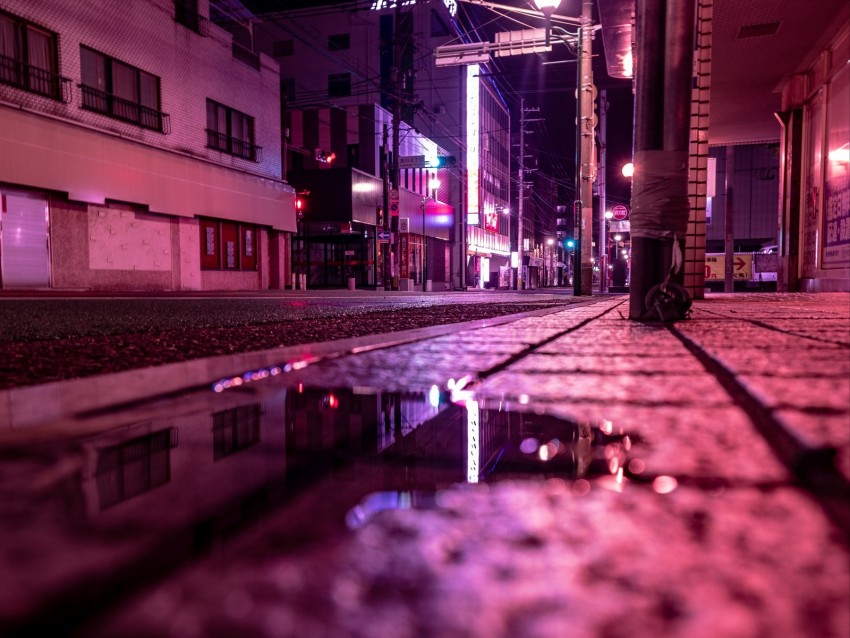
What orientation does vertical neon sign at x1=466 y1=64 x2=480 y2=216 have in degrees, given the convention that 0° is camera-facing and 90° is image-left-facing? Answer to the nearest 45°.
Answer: approximately 0°

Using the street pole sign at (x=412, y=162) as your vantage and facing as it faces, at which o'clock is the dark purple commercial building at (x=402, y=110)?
The dark purple commercial building is roughly at 6 o'clock from the street pole sign.

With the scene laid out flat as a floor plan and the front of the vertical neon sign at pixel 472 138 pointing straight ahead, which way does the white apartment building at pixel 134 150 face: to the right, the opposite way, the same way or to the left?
to the left

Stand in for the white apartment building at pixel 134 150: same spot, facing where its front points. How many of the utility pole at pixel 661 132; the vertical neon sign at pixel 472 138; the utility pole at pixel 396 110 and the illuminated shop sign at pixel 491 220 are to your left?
3

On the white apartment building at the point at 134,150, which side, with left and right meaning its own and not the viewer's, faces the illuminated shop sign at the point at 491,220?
left

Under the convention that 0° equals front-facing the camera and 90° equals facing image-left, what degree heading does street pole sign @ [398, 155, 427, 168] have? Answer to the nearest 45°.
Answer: approximately 0°

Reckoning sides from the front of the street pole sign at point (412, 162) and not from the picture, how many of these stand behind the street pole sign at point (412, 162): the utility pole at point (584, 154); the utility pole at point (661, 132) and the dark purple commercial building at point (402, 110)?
1

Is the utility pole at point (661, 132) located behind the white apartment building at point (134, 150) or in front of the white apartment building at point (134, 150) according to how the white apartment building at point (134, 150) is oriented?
in front

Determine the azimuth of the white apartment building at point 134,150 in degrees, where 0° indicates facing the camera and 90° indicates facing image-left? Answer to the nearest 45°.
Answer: approximately 315°

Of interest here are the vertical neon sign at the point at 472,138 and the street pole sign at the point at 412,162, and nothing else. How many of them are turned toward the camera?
2
